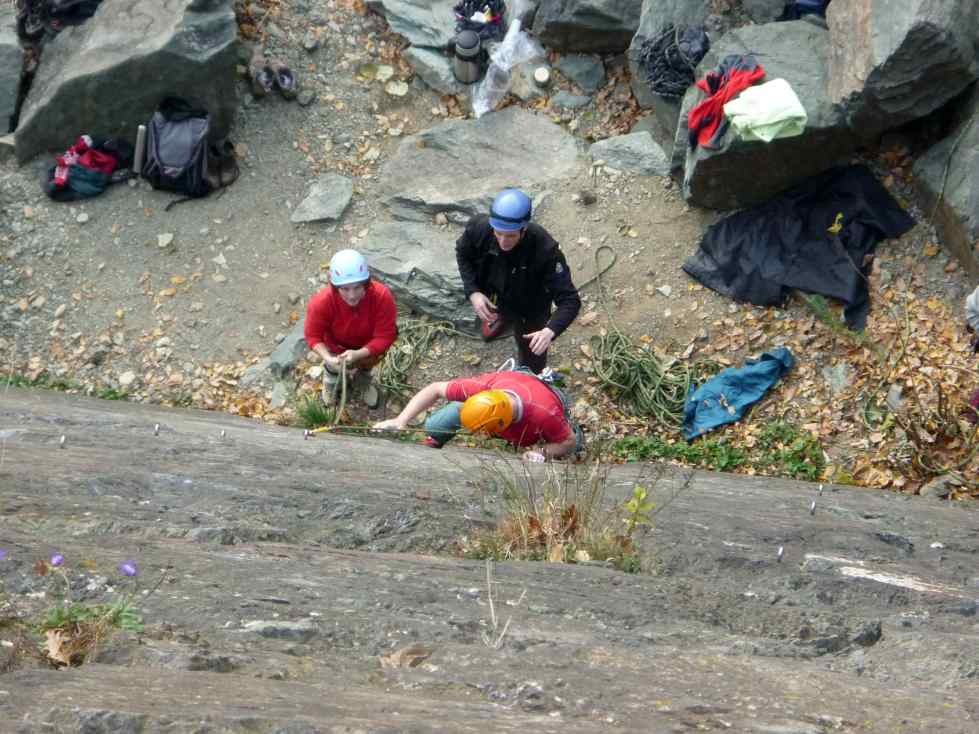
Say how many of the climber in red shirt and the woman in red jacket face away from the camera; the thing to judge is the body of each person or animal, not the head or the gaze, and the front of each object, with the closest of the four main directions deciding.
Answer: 0

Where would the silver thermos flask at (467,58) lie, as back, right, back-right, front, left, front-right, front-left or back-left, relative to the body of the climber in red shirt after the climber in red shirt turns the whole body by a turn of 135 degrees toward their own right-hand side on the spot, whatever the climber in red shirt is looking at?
front

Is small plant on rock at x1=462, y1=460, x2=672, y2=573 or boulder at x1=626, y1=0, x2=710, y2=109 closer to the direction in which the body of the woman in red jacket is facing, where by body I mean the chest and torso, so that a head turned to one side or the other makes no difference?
the small plant on rock

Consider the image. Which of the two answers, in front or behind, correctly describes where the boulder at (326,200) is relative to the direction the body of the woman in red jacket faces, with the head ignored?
behind

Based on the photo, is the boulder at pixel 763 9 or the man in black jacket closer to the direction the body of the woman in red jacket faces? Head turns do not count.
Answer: the man in black jacket

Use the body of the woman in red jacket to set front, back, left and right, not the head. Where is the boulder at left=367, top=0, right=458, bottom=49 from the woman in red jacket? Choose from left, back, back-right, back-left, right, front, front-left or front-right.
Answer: back

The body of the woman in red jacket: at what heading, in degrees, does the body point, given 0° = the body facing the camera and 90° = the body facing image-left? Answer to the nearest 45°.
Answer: approximately 0°

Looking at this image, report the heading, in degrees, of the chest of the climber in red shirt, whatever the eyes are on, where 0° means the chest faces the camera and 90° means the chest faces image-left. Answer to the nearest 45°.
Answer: approximately 45°

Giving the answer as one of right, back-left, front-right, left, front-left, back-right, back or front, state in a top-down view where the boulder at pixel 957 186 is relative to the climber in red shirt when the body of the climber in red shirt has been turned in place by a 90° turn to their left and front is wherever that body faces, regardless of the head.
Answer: left

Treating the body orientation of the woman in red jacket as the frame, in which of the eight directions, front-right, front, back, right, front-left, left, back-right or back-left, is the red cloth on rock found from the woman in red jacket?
back-left

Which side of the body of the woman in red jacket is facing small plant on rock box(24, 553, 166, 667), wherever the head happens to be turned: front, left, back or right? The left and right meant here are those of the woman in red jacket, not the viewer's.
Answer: front
